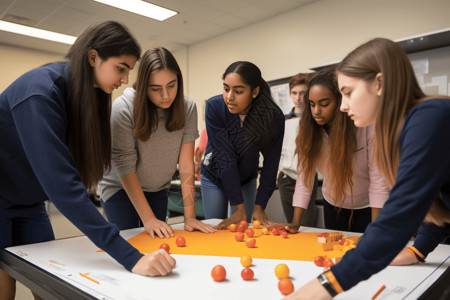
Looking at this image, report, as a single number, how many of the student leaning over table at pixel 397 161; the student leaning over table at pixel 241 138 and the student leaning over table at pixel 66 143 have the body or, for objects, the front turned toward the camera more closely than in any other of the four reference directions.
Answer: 1

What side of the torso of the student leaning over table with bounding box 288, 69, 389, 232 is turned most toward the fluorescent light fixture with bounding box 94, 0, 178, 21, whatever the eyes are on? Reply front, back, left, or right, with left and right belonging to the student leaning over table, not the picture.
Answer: right

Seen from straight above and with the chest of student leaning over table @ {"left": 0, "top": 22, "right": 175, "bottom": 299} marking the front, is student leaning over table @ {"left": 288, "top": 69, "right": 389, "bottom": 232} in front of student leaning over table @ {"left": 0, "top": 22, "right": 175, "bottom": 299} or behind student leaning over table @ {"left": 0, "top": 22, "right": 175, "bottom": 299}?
in front

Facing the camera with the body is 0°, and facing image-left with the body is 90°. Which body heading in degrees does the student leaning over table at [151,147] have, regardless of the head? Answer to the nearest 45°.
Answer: approximately 315°

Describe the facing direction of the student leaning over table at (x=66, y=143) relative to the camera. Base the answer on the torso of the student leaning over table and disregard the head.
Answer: to the viewer's right

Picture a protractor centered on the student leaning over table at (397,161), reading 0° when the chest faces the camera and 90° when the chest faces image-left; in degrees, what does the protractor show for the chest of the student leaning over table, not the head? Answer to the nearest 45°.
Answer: approximately 90°

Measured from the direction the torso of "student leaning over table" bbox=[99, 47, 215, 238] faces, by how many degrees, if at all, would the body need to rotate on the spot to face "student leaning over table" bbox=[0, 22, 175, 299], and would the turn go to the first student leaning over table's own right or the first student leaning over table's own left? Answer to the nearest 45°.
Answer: approximately 90° to the first student leaning over table's own right

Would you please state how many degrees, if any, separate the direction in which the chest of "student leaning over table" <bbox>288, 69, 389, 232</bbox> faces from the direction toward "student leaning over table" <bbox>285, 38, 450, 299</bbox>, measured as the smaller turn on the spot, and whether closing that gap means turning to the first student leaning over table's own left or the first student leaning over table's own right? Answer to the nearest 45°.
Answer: approximately 45° to the first student leaning over table's own left

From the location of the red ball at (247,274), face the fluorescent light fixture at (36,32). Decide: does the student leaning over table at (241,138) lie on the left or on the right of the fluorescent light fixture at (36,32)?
right

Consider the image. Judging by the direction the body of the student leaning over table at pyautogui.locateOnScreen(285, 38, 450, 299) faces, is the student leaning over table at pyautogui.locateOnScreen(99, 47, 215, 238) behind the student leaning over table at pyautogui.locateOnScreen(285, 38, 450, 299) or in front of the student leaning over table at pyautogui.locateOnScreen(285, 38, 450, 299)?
in front

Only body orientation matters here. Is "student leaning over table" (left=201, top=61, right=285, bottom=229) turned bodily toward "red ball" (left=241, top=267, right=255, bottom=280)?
yes
